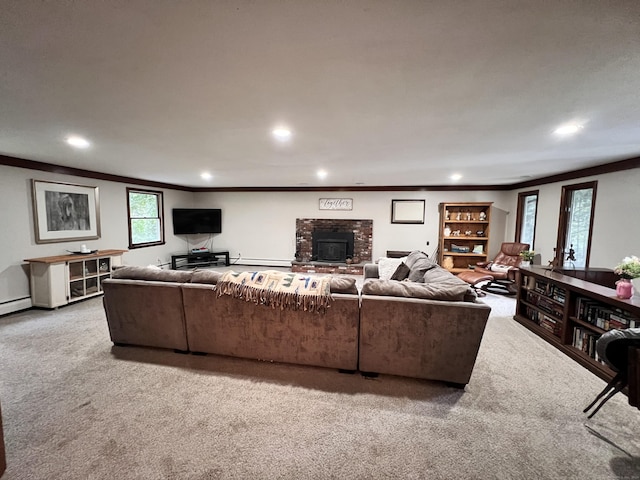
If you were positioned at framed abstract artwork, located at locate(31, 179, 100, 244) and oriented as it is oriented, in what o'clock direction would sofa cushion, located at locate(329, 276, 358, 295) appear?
The sofa cushion is roughly at 1 o'clock from the framed abstract artwork.

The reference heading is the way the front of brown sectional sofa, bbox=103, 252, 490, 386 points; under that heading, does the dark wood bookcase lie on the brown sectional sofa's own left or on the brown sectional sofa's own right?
on the brown sectional sofa's own right

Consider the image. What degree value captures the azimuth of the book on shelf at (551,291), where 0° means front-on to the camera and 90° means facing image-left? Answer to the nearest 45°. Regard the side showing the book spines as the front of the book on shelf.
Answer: approximately 45°

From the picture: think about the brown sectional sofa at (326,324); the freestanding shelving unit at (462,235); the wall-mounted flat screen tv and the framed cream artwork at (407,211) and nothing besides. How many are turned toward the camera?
3

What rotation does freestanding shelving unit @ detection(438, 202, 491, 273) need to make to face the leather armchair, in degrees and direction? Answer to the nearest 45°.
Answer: approximately 45° to its left

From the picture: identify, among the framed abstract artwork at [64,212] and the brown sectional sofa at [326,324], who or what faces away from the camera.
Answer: the brown sectional sofa

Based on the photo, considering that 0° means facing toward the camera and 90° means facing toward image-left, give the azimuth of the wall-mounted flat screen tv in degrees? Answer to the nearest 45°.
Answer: approximately 0°

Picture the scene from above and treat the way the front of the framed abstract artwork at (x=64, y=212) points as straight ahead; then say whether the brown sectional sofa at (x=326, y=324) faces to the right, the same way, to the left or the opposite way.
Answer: to the left

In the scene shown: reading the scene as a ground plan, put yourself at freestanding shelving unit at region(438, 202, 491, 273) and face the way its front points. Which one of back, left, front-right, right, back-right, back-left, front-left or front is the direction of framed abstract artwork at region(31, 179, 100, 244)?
front-right

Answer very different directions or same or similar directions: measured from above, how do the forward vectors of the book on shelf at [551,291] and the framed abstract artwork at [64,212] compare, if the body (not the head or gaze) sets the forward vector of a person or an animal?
very different directions
